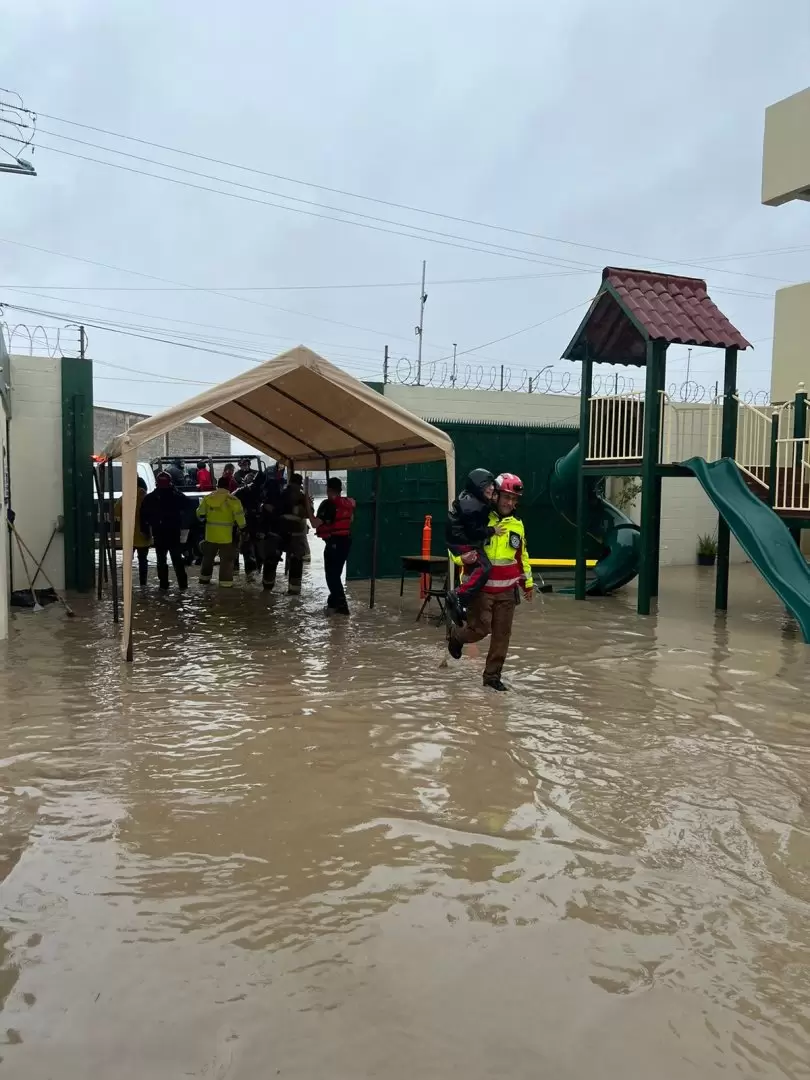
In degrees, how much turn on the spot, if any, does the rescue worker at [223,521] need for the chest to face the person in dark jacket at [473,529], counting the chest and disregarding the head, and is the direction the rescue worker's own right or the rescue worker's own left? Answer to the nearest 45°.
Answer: approximately 180°

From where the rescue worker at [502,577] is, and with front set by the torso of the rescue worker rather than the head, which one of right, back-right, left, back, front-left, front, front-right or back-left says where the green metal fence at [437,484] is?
back-left

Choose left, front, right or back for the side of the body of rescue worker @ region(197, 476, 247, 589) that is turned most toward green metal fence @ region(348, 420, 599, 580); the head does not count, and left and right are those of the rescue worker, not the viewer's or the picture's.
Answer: right

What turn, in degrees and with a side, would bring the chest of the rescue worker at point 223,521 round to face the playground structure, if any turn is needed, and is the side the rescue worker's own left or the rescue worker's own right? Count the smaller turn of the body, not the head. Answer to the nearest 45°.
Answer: approximately 135° to the rescue worker's own right

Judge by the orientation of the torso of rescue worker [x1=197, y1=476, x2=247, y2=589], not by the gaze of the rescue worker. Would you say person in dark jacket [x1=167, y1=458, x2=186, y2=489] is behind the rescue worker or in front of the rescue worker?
in front

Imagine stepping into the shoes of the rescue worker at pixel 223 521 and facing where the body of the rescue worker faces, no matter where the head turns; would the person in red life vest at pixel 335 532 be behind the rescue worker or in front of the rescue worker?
behind

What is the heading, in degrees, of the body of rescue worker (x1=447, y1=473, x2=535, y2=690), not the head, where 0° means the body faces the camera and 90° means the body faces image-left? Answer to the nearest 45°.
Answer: approximately 315°

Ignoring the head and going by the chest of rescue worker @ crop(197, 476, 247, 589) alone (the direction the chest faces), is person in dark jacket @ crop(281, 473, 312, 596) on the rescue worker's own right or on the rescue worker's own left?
on the rescue worker's own right

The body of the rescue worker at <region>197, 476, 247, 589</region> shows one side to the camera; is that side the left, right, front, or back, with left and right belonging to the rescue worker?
back
